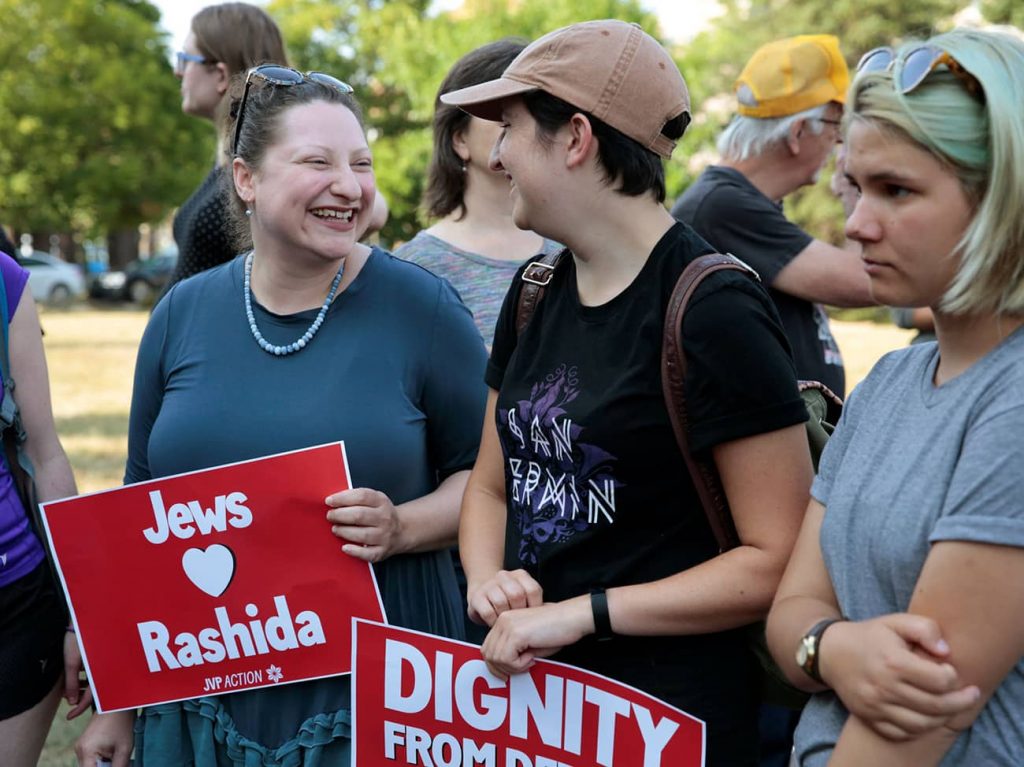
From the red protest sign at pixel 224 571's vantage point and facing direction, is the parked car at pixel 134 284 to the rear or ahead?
to the rear

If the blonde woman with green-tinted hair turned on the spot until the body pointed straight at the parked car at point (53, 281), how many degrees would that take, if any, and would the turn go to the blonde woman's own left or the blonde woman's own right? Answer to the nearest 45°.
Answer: approximately 90° to the blonde woman's own right

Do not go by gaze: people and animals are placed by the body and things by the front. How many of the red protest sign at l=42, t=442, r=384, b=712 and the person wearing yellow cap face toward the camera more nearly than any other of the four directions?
1

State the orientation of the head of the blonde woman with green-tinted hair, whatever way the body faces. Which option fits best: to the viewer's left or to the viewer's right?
to the viewer's left

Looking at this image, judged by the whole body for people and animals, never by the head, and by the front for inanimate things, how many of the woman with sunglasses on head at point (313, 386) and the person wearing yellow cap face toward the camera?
1

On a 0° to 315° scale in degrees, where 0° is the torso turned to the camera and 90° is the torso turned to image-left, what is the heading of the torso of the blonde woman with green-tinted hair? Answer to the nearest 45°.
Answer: approximately 45°
